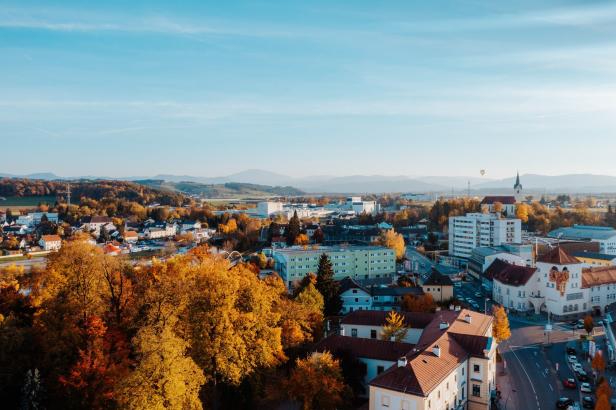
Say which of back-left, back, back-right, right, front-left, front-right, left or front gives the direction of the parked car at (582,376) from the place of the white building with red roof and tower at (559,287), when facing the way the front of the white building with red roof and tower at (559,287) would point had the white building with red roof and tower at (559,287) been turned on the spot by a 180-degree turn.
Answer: back

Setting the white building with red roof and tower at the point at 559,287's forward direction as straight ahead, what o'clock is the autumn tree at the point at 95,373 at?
The autumn tree is roughly at 1 o'clock from the white building with red roof and tower.

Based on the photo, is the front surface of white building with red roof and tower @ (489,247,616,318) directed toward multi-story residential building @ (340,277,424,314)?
no

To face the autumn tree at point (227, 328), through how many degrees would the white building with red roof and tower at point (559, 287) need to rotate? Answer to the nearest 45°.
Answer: approximately 45° to its right

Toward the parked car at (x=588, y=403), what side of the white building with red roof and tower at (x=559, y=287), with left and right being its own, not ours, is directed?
front

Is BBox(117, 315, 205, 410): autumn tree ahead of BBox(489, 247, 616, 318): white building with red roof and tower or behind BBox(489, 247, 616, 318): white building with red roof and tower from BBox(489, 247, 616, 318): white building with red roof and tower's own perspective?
ahead

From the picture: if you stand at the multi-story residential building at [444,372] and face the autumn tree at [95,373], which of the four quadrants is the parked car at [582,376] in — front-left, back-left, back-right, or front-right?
back-right

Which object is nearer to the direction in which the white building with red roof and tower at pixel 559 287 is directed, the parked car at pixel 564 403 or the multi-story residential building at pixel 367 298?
the parked car

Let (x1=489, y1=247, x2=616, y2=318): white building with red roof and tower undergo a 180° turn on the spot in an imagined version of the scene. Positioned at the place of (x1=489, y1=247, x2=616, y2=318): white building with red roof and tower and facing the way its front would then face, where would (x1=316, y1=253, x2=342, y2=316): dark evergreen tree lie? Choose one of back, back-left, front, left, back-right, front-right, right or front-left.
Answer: back-left

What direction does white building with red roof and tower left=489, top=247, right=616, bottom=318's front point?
toward the camera

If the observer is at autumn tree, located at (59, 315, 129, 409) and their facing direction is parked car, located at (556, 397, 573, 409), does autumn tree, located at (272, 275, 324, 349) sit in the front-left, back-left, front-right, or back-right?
front-left

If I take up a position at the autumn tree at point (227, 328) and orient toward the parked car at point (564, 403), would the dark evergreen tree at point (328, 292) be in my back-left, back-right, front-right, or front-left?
front-left

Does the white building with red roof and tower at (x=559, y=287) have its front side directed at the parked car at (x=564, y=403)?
yes

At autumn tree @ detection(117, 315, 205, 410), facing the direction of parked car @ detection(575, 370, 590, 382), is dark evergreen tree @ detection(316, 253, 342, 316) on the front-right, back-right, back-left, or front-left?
front-left

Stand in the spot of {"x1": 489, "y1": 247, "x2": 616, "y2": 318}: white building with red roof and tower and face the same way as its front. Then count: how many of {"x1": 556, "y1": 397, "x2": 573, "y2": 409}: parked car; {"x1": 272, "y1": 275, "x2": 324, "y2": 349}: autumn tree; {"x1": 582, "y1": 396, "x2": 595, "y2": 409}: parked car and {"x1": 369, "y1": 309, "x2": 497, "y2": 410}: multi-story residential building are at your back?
0

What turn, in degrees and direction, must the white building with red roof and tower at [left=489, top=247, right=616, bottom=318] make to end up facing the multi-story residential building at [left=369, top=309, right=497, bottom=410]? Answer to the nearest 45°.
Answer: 0° — it already faces it

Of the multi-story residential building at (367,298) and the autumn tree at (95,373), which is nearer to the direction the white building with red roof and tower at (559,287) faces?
the autumn tree
